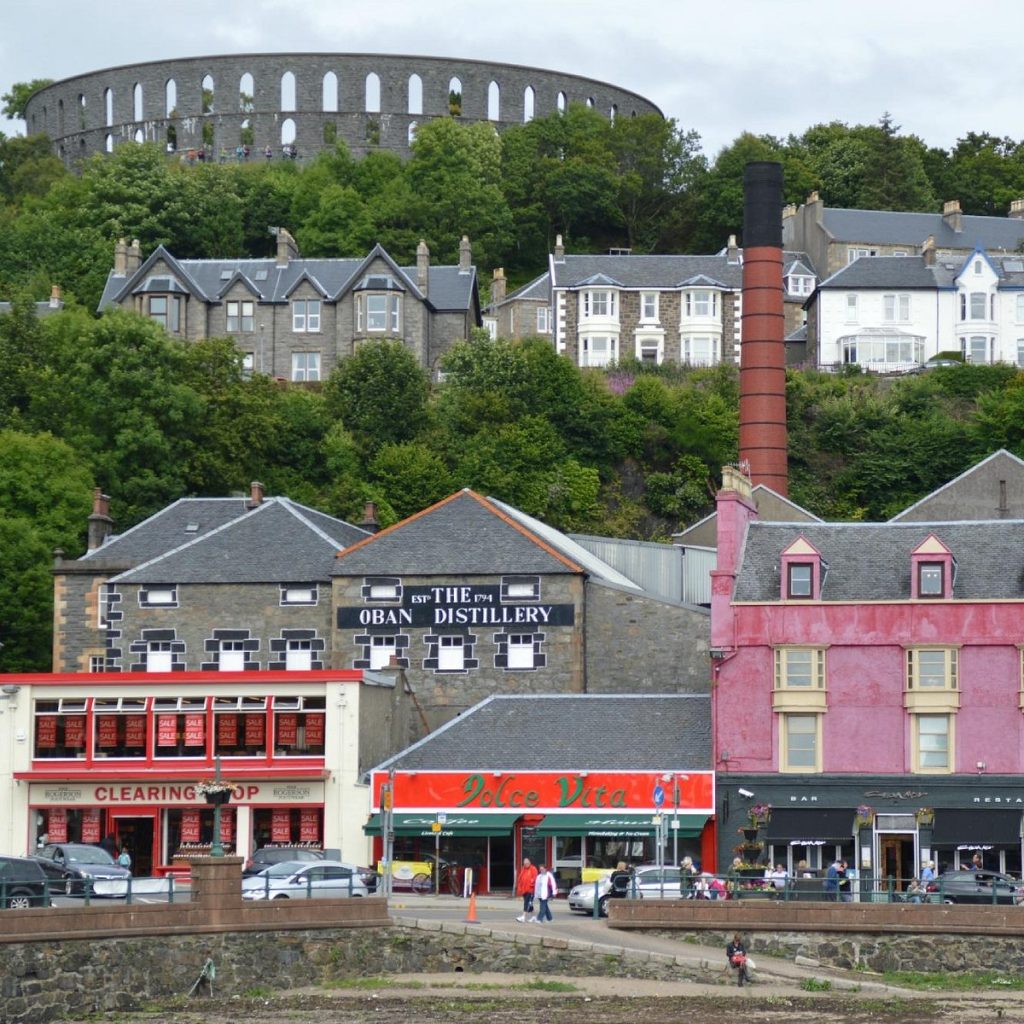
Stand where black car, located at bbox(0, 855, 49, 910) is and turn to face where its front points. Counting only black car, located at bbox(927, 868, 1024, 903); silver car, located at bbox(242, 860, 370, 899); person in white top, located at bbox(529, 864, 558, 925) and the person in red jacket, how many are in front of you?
0

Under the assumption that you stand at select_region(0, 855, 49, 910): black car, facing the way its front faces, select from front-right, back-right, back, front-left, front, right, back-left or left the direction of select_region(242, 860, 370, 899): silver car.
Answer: back-right

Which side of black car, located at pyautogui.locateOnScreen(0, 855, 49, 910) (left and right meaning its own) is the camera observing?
left

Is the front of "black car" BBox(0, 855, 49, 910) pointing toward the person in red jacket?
no

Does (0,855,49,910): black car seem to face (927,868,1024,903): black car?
no

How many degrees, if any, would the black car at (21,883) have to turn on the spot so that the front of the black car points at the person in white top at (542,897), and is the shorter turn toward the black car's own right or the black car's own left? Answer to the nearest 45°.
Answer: approximately 180°
